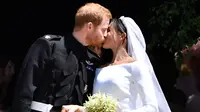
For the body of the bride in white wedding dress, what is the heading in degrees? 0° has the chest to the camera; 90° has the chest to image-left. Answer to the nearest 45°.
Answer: approximately 45°

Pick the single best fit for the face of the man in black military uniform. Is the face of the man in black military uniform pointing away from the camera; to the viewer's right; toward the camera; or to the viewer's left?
to the viewer's right

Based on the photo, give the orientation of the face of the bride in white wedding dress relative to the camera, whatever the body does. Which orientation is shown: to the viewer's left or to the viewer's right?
to the viewer's left

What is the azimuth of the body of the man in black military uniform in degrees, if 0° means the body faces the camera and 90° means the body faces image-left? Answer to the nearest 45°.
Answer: approximately 315°
